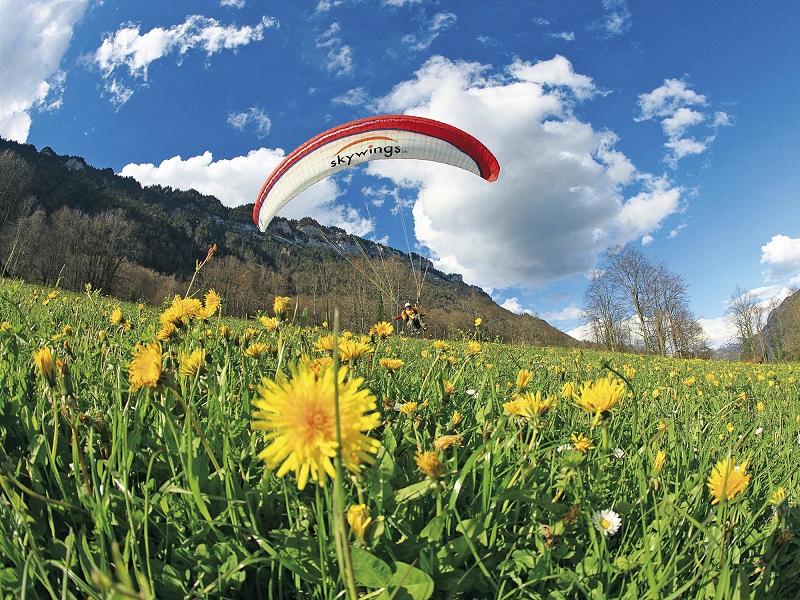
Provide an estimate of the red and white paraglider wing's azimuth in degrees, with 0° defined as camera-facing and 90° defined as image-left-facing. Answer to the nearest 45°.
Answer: approximately 0°

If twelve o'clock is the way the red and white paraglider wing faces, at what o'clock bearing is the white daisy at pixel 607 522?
The white daisy is roughly at 12 o'clock from the red and white paraglider wing.

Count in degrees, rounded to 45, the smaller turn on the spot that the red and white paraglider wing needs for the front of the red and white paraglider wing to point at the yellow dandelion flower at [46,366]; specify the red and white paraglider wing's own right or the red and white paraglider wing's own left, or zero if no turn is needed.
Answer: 0° — it already faces it

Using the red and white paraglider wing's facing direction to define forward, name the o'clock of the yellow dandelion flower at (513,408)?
The yellow dandelion flower is roughly at 12 o'clock from the red and white paraglider wing.

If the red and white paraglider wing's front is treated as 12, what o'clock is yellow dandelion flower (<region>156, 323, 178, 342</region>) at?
The yellow dandelion flower is roughly at 12 o'clock from the red and white paraglider wing.

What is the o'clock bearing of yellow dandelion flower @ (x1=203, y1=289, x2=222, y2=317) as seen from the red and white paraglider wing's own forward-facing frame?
The yellow dandelion flower is roughly at 12 o'clock from the red and white paraglider wing.

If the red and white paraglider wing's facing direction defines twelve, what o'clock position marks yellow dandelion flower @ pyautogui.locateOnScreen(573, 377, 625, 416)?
The yellow dandelion flower is roughly at 12 o'clock from the red and white paraglider wing.

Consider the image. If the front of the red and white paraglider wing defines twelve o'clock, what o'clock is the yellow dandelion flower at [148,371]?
The yellow dandelion flower is roughly at 12 o'clock from the red and white paraglider wing.

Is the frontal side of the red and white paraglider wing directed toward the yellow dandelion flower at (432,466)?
yes

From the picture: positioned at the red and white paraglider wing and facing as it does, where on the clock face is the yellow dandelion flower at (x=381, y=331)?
The yellow dandelion flower is roughly at 12 o'clock from the red and white paraglider wing.
